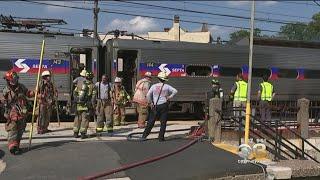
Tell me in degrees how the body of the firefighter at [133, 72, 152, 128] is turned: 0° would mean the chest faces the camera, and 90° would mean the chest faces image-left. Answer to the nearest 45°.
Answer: approximately 225°

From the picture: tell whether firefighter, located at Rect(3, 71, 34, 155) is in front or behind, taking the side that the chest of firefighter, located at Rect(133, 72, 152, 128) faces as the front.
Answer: behind

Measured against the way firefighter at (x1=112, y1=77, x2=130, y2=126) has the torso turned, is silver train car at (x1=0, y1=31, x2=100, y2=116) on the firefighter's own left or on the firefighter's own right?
on the firefighter's own right

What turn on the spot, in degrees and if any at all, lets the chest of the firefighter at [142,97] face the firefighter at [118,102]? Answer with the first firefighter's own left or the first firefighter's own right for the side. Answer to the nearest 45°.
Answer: approximately 90° to the first firefighter's own left

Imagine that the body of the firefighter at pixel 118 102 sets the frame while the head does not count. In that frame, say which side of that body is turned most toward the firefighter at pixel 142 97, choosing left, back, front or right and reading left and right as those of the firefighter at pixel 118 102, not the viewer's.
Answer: left

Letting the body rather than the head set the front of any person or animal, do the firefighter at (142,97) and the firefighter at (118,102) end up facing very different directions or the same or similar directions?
very different directions
